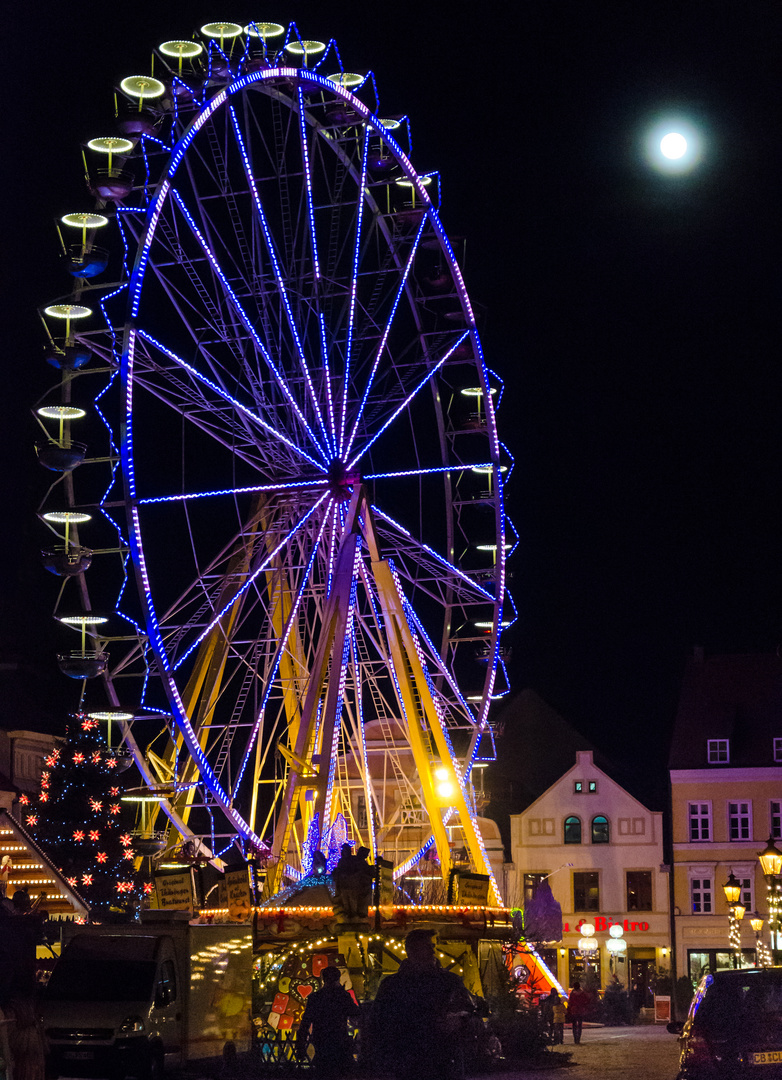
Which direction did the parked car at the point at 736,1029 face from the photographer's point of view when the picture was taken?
facing away from the viewer

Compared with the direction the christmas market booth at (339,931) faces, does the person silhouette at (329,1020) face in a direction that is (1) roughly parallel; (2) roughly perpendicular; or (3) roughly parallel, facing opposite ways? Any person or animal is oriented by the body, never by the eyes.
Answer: roughly parallel, facing opposite ways

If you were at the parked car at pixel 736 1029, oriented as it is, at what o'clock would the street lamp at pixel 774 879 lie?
The street lamp is roughly at 12 o'clock from the parked car.

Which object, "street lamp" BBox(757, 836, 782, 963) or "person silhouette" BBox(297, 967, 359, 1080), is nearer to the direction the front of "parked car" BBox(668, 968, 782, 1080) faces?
the street lamp

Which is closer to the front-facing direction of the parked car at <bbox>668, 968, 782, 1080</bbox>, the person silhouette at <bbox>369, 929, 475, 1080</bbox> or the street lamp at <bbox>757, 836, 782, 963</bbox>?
the street lamp

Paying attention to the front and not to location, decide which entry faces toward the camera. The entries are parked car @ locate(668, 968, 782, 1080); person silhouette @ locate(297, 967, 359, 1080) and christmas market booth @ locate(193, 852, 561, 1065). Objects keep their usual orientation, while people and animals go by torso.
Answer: the christmas market booth

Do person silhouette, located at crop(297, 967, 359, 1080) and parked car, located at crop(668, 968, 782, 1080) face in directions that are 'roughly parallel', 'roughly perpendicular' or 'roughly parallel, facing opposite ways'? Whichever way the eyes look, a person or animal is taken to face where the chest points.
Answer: roughly parallel

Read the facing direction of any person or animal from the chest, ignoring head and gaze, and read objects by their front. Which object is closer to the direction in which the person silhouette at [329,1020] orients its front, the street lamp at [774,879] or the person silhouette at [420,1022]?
the street lamp

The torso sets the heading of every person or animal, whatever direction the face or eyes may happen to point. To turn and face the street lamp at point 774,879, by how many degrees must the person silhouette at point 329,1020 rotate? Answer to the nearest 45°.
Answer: approximately 45° to its right

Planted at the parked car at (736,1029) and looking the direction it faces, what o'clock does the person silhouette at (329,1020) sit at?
The person silhouette is roughly at 9 o'clock from the parked car.

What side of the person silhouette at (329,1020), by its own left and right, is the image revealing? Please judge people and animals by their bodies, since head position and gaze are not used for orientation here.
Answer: back

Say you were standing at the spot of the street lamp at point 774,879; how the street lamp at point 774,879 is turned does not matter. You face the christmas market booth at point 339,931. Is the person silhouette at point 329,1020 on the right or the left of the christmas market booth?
left

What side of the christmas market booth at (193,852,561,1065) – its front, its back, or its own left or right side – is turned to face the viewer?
front

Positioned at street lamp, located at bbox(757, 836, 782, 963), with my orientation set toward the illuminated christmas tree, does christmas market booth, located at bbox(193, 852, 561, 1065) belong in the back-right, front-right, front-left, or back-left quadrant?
front-left

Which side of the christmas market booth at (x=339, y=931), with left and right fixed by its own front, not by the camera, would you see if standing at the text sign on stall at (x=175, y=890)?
right

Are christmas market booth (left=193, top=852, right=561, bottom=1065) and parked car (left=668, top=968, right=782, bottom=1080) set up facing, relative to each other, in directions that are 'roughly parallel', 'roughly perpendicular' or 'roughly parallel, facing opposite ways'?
roughly parallel, facing opposite ways
